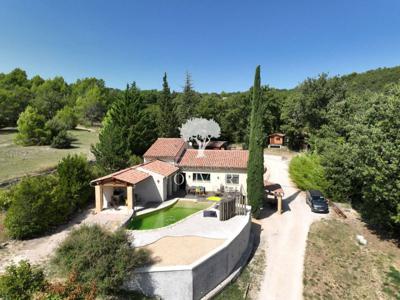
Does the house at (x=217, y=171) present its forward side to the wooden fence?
yes

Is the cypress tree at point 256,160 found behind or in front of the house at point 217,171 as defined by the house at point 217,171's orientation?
in front

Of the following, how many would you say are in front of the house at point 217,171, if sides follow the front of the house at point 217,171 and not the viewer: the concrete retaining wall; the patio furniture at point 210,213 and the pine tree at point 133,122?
2

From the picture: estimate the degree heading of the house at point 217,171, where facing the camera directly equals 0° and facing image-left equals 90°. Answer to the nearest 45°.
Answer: approximately 0°

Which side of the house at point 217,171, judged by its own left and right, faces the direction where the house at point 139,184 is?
right

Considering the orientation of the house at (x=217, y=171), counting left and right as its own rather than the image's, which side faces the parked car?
left

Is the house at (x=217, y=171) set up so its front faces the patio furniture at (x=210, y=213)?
yes

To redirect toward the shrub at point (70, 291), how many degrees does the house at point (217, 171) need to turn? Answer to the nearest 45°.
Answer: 0° — it already faces it

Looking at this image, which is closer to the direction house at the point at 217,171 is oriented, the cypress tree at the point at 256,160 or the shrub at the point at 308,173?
the cypress tree

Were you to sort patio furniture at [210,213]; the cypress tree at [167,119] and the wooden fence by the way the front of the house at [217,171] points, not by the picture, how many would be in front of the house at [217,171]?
2

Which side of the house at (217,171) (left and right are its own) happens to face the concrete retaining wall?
front

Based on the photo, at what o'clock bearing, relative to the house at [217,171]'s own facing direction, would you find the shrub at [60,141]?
The shrub is roughly at 4 o'clock from the house.

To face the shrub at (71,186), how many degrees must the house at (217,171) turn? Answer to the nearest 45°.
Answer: approximately 45° to its right

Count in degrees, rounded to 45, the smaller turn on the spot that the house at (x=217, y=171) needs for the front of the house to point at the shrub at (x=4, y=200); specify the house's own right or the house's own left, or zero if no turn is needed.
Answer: approximately 45° to the house's own right

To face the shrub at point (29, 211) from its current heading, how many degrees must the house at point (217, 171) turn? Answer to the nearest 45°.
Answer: approximately 45° to its right
